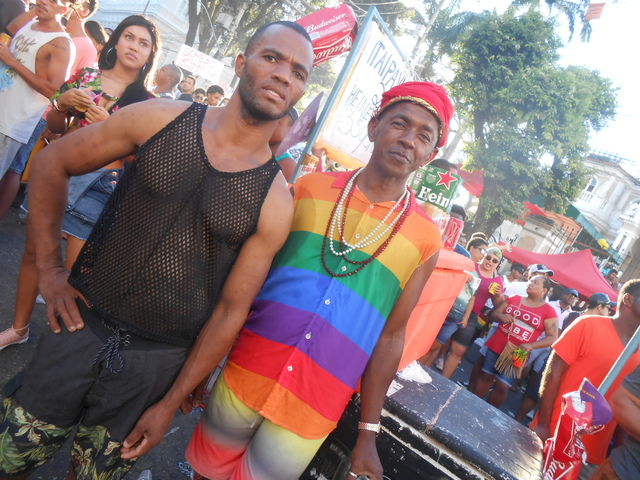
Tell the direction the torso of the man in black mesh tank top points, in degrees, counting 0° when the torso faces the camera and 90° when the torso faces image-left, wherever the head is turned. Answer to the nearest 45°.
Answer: approximately 0°

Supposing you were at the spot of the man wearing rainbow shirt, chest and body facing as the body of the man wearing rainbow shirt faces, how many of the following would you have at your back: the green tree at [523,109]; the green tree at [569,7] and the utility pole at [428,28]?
3

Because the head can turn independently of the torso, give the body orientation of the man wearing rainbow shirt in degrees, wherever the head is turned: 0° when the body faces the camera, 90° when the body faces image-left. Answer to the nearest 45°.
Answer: approximately 0°

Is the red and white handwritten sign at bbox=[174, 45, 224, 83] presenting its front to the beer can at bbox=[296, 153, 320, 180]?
yes

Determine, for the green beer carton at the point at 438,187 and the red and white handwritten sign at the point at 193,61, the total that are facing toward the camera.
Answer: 2

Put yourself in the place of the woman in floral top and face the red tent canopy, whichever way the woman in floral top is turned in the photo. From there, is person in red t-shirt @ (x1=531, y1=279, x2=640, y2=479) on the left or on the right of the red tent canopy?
right
